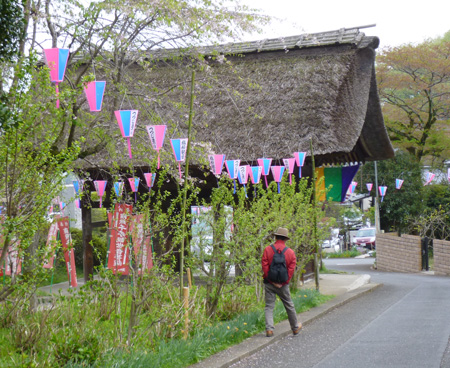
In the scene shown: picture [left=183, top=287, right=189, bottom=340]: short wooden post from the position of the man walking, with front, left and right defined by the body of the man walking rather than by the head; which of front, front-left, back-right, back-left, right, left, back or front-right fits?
back-left

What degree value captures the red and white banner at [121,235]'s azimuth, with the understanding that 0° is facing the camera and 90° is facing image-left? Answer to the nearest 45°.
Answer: approximately 0°

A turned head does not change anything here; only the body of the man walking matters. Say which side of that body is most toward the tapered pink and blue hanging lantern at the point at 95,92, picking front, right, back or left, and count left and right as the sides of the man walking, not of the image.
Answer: left

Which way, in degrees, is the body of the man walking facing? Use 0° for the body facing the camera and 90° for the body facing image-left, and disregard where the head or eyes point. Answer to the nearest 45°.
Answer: approximately 180°

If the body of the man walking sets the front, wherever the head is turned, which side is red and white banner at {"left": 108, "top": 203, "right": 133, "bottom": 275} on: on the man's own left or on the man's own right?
on the man's own left

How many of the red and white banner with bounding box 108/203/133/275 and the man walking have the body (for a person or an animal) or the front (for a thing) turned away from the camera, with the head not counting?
1

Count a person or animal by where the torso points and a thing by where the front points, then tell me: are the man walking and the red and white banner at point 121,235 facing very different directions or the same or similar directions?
very different directions

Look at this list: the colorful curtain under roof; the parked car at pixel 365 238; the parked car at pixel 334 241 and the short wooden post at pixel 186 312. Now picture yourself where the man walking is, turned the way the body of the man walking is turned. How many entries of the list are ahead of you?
3

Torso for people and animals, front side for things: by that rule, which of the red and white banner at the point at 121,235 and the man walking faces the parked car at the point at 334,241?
the man walking
